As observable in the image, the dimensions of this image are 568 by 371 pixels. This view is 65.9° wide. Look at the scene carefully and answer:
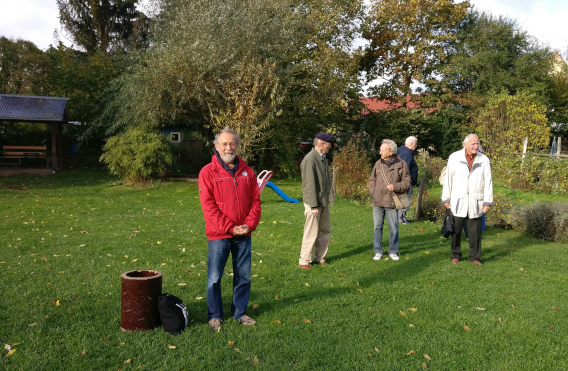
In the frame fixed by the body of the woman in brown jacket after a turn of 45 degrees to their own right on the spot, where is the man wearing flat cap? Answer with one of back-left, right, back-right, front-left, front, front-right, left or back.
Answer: front

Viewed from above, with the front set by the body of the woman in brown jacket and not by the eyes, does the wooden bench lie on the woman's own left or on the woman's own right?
on the woman's own right

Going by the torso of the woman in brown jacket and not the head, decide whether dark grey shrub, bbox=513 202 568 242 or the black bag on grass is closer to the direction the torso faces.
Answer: the black bag on grass

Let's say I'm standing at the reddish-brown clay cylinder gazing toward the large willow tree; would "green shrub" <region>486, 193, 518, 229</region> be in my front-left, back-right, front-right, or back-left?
front-right

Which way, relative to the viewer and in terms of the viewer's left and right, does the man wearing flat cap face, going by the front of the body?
facing the viewer and to the right of the viewer

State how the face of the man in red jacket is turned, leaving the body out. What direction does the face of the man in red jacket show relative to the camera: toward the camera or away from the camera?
toward the camera

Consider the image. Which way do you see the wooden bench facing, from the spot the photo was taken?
facing the viewer

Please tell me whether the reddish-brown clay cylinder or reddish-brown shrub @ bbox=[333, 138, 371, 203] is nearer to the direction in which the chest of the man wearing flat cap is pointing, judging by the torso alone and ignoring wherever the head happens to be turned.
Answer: the reddish-brown clay cylinder

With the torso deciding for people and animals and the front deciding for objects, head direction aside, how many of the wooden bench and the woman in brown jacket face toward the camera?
2

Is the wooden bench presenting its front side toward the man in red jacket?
yes

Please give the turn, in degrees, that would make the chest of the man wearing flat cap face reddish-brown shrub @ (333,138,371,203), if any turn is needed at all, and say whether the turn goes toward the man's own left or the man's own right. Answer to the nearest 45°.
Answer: approximately 135° to the man's own left

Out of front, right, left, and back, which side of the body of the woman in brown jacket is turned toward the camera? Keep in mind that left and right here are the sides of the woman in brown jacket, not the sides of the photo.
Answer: front

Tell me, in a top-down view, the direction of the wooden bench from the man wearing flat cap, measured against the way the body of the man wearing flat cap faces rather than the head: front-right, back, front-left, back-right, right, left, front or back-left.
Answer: back

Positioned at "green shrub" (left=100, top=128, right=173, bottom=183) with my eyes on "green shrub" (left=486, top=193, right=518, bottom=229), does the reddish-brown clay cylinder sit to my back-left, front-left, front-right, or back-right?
front-right
